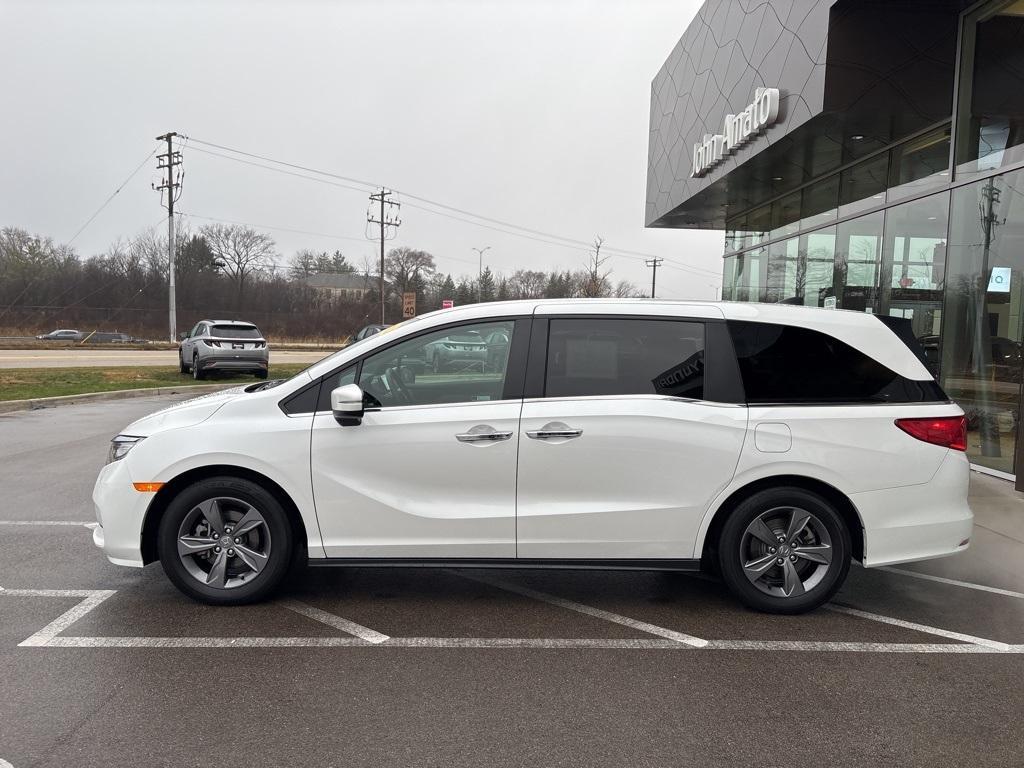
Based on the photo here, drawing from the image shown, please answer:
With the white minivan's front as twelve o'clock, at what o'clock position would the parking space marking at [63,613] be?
The parking space marking is roughly at 12 o'clock from the white minivan.

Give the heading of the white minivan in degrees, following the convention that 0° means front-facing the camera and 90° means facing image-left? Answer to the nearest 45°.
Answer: approximately 90°

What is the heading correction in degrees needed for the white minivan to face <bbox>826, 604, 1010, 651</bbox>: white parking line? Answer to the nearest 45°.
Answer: approximately 180°

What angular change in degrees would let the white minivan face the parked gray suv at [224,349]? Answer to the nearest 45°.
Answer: approximately 45° to its right

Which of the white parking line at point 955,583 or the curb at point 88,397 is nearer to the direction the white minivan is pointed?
the curb

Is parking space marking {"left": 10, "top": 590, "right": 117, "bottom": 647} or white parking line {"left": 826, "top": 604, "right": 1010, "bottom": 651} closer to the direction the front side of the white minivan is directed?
the parking space marking

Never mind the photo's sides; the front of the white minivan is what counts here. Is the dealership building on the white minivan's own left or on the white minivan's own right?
on the white minivan's own right

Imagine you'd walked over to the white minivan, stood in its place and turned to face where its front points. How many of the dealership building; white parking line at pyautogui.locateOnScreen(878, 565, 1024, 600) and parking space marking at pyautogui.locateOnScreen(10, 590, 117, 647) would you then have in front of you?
1

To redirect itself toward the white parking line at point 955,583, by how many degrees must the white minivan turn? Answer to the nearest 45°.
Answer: approximately 180°

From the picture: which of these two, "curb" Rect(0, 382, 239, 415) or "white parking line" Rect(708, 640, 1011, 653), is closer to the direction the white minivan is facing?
the curb
